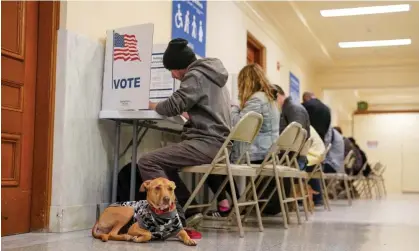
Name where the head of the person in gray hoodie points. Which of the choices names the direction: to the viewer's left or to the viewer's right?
to the viewer's left

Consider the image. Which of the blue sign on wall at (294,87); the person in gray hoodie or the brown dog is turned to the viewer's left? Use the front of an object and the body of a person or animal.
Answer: the person in gray hoodie

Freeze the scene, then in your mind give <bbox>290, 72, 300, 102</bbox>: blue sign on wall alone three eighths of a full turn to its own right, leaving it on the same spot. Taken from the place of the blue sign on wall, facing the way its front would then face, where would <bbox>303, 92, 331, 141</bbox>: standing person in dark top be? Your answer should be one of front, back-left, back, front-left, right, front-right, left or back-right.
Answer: left

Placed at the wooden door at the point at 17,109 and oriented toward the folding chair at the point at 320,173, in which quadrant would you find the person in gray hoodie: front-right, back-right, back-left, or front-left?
front-right

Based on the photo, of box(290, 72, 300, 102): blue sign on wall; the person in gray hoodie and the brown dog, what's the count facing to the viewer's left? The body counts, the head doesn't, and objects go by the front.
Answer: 1

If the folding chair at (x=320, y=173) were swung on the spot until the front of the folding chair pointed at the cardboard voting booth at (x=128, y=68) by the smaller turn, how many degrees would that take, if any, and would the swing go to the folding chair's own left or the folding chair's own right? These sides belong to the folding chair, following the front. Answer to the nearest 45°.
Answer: approximately 45° to the folding chair's own left

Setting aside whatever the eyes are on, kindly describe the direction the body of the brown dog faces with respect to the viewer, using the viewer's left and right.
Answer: facing the viewer and to the right of the viewer

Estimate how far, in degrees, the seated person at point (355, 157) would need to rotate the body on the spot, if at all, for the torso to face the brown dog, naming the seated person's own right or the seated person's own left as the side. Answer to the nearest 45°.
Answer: approximately 90° to the seated person's own left

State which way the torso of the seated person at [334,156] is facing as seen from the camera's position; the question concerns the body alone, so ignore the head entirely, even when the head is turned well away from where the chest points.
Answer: to the viewer's left

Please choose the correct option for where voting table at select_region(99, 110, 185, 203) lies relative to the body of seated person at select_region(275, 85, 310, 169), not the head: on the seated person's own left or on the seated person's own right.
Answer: on the seated person's own left

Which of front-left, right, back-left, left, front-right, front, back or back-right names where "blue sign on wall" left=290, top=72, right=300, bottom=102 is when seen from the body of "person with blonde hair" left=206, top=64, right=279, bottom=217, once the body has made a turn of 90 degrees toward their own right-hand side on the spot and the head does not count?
front-left

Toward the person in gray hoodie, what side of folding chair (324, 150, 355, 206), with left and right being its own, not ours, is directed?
left

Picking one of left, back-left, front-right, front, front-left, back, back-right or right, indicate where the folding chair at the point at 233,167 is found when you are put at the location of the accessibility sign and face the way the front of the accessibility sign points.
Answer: front-right

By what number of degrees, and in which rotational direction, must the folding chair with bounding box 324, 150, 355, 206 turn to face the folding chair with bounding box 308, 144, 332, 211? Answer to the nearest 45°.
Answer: approximately 90° to its left

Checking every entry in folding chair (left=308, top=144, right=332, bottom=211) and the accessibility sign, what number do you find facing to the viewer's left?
1

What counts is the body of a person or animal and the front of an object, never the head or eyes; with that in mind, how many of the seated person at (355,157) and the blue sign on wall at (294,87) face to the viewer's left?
1

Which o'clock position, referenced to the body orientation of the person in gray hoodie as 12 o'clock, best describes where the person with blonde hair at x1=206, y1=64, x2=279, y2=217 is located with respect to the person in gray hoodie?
The person with blonde hair is roughly at 4 o'clock from the person in gray hoodie.

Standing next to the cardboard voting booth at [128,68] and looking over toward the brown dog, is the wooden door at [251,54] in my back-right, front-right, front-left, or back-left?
back-left

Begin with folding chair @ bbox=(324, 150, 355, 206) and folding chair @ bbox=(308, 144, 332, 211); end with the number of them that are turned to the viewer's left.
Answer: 2

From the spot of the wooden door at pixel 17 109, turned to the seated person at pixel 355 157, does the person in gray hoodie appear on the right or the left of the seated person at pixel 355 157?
right
